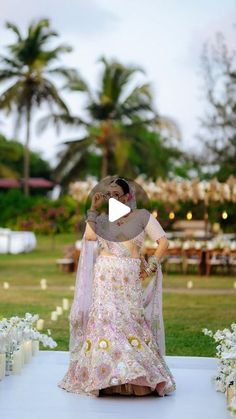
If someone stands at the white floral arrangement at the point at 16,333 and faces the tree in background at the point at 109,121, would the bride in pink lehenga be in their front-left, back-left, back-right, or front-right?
back-right

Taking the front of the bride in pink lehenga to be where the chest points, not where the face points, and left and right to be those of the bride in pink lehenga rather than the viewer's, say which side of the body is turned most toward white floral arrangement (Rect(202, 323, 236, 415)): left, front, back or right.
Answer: left

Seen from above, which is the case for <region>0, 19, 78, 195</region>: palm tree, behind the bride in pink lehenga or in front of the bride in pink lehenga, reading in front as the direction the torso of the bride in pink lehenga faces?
behind

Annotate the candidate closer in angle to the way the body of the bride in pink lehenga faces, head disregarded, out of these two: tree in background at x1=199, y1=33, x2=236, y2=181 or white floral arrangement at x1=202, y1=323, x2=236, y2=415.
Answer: the white floral arrangement

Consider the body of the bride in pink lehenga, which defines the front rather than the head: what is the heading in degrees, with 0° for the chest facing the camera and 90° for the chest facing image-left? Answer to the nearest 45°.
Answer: approximately 0°

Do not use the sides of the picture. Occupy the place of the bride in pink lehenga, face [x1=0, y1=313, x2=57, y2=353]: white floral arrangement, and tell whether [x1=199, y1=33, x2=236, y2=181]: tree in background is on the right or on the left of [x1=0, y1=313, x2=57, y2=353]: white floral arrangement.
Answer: right

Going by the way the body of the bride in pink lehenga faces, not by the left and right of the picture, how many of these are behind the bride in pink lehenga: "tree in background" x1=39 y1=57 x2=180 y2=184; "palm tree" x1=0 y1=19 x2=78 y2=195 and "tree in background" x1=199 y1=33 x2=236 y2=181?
3

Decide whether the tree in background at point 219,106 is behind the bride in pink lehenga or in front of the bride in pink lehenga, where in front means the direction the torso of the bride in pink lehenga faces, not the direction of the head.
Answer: behind

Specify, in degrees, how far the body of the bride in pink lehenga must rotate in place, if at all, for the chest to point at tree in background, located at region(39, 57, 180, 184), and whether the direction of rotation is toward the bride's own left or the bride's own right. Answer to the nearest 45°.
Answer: approximately 180°

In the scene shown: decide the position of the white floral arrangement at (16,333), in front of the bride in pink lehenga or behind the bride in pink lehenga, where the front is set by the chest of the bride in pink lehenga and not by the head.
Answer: behind
